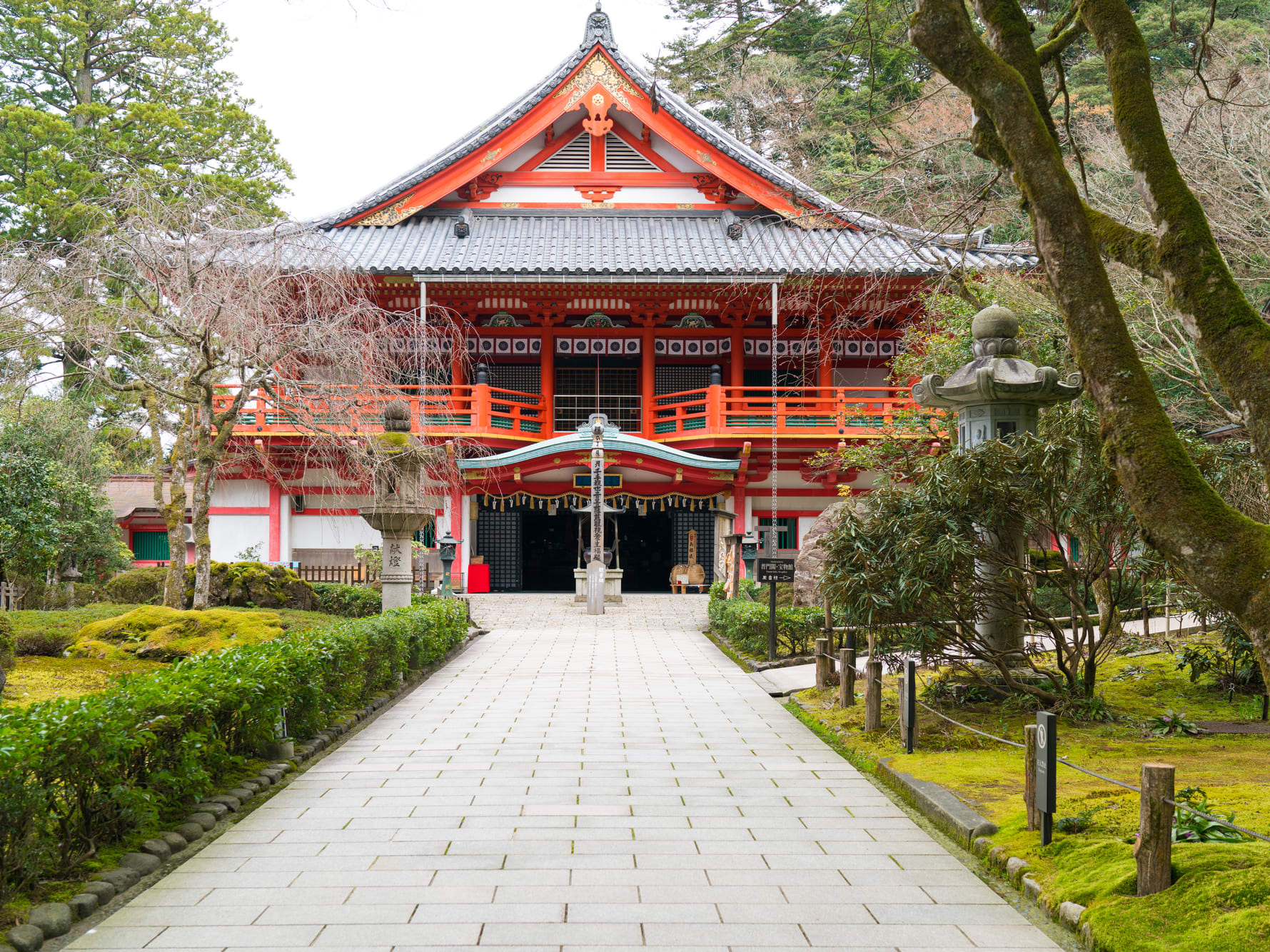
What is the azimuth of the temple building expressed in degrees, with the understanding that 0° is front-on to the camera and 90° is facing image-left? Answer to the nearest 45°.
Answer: approximately 0°

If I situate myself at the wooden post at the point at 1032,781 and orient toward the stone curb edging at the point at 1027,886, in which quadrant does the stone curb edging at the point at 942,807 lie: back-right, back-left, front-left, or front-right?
back-right

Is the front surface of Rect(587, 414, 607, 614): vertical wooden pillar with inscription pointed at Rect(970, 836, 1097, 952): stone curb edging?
yes

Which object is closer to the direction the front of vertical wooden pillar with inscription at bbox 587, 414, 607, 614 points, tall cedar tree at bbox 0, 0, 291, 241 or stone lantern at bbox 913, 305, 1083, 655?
the stone lantern

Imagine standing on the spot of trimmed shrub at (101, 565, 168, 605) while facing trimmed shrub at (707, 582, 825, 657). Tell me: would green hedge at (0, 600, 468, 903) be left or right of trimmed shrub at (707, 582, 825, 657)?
right

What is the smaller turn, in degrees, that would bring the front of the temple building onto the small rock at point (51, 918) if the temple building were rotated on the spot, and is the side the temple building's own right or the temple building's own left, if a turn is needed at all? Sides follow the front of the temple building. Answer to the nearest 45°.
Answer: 0° — it already faces it

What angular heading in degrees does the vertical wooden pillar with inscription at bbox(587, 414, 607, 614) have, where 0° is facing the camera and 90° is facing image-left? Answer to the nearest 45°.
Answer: approximately 0°

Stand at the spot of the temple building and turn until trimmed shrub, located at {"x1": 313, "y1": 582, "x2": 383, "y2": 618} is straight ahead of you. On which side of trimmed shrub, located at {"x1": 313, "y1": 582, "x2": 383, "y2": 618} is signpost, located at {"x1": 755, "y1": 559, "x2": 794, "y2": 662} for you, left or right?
left

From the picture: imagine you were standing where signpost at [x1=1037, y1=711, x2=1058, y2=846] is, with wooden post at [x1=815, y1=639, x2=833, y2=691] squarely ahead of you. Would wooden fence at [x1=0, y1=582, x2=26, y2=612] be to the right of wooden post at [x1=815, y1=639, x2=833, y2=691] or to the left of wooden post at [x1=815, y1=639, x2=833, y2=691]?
left

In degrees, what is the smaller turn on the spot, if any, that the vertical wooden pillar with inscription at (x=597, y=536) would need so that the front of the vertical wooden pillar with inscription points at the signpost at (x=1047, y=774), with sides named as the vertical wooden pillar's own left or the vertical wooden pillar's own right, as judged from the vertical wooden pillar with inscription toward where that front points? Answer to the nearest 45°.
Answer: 0° — it already faces it
